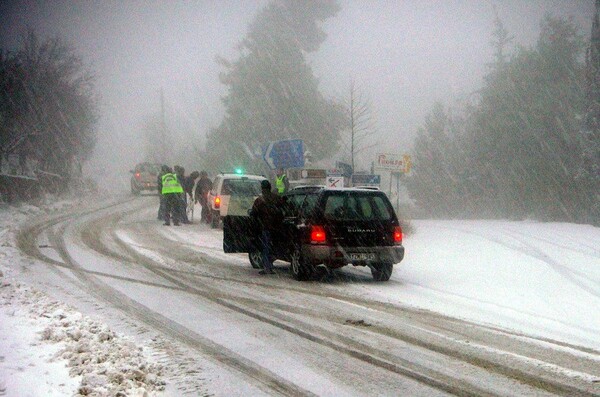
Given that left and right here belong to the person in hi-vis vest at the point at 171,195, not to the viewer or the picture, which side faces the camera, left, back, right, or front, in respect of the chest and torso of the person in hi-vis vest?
back

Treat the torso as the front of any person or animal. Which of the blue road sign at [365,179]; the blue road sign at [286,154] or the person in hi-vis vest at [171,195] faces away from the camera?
the person in hi-vis vest

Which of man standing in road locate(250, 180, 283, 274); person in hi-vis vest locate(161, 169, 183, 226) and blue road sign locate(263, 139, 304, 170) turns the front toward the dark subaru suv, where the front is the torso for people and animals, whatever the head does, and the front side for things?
the blue road sign

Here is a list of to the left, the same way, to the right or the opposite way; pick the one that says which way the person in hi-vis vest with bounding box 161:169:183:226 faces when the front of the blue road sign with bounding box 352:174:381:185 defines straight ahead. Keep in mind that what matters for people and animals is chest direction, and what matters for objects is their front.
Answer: the opposite way

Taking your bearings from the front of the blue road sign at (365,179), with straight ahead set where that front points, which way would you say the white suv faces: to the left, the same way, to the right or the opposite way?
the opposite way

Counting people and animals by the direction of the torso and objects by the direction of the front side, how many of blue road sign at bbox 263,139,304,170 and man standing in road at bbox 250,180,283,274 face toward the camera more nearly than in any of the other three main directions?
1

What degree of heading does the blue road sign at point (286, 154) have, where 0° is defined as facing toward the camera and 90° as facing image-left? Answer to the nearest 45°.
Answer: approximately 0°

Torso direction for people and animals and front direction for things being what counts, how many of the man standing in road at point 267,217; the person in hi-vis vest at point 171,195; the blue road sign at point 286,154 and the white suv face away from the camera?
3

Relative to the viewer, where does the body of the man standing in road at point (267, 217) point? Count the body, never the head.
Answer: away from the camera

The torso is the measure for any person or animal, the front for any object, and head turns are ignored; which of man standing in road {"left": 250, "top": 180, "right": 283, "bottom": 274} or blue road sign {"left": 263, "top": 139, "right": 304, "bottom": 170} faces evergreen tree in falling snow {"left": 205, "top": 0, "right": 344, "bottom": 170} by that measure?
the man standing in road

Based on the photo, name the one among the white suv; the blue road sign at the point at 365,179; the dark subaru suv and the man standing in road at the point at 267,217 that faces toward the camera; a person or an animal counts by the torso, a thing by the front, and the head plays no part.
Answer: the blue road sign

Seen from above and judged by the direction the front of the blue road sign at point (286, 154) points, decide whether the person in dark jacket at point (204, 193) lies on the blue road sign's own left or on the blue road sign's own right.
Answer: on the blue road sign's own right

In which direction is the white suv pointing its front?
away from the camera

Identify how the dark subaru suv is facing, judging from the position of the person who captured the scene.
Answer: facing away from the viewer and to the left of the viewer
